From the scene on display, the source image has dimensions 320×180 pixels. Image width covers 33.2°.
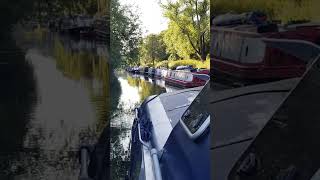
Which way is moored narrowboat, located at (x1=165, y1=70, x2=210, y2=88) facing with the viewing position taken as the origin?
facing the viewer and to the right of the viewer
